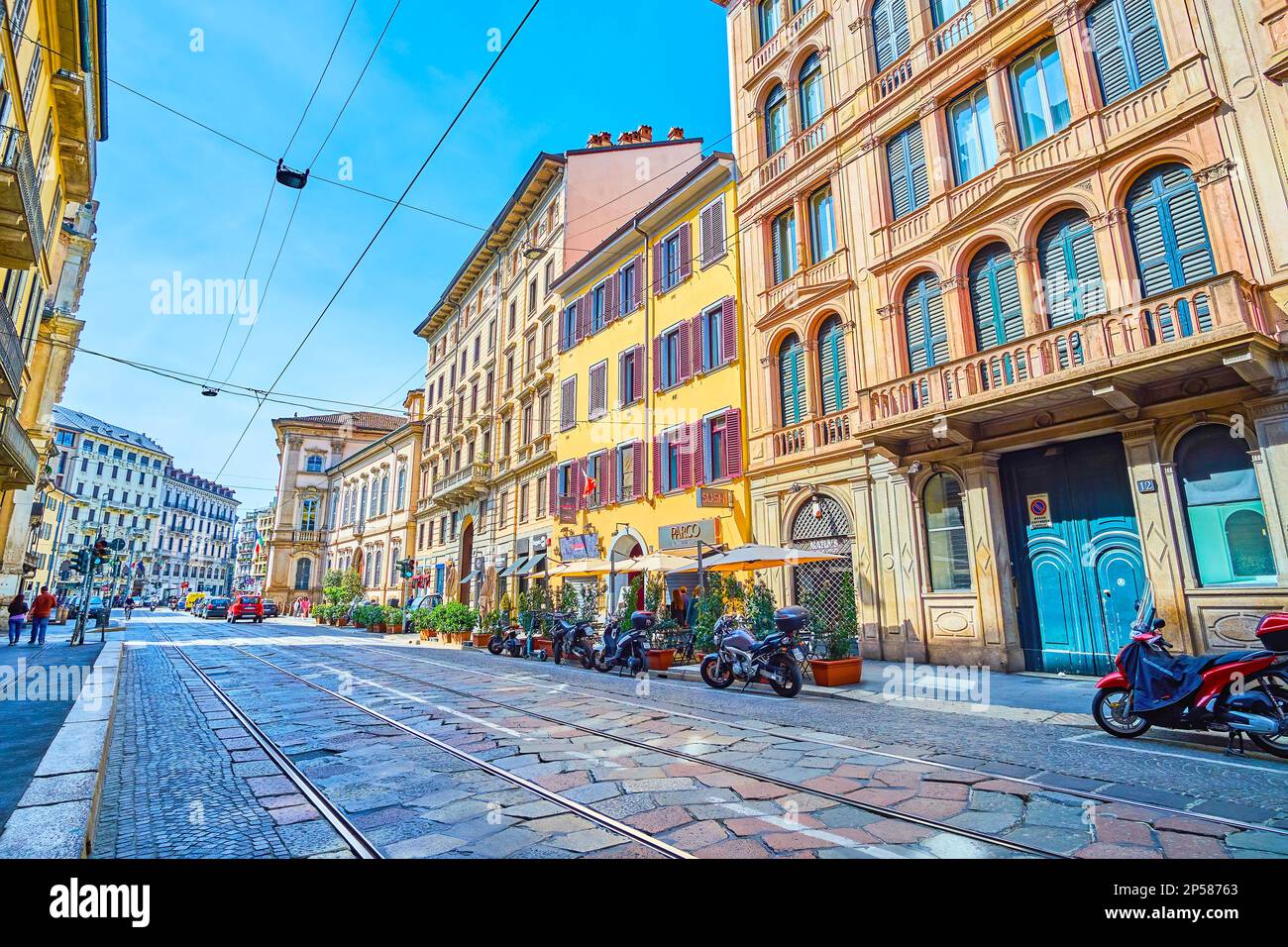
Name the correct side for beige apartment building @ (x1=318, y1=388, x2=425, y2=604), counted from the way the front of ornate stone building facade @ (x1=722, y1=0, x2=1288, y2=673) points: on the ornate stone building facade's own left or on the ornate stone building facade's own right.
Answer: on the ornate stone building facade's own right

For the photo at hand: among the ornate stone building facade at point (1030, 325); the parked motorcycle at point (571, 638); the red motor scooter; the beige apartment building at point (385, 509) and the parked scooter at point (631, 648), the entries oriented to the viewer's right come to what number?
0

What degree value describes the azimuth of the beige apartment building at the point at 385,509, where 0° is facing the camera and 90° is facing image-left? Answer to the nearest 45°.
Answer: approximately 45°

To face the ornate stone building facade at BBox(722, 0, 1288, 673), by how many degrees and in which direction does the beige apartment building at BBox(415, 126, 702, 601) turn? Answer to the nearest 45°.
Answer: approximately 90° to its left

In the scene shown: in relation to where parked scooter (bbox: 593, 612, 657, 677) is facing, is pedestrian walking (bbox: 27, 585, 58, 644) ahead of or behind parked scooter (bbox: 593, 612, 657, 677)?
ahead

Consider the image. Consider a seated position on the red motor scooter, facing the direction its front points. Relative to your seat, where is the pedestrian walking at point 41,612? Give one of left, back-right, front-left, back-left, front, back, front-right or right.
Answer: front

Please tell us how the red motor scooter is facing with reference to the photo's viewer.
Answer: facing to the left of the viewer

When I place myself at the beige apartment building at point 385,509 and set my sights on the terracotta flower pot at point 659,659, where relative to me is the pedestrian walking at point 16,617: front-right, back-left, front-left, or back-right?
front-right

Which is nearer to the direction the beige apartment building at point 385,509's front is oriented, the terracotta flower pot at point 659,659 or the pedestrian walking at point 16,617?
the pedestrian walking

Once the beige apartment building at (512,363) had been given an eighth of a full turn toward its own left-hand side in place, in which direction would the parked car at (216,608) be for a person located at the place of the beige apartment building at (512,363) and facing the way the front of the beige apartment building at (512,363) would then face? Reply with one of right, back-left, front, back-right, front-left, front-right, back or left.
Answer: back-right

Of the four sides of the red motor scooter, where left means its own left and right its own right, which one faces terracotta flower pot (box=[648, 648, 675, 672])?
front
